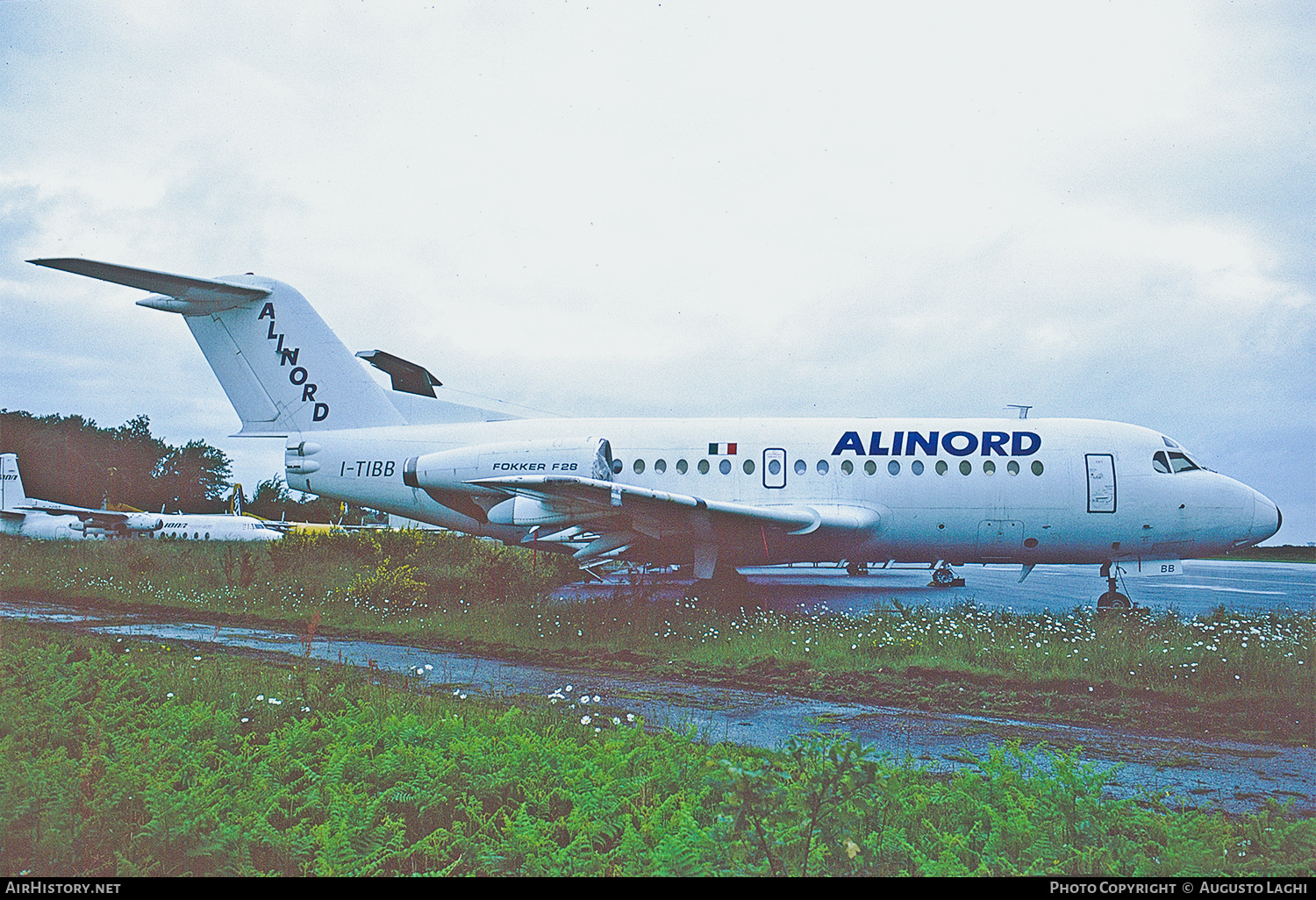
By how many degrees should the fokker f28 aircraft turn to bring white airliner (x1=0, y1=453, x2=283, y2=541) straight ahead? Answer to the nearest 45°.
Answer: approximately 135° to its left

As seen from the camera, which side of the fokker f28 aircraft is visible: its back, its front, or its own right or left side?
right
